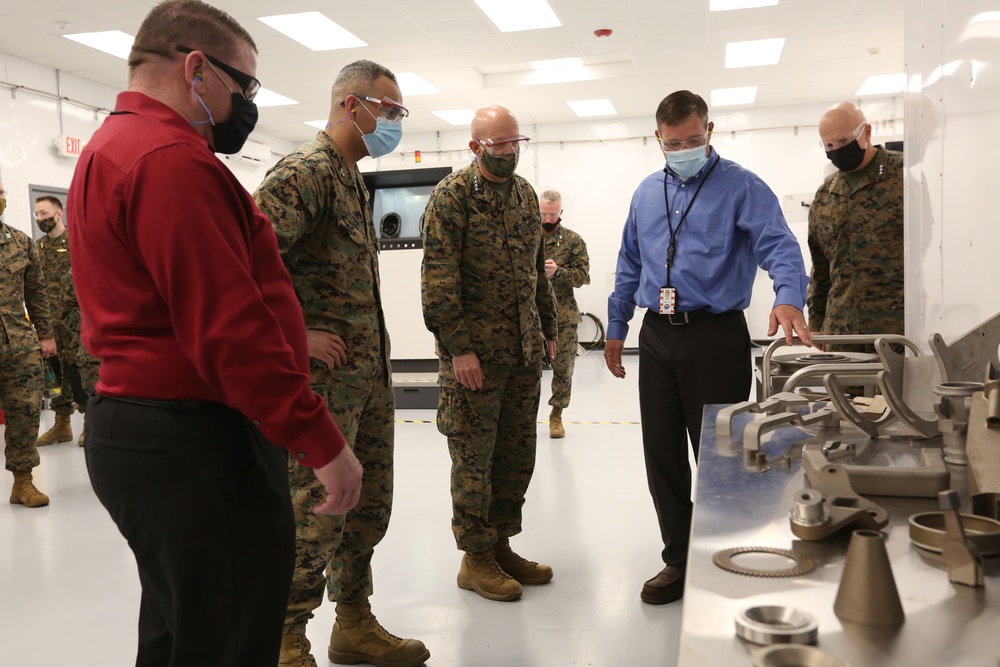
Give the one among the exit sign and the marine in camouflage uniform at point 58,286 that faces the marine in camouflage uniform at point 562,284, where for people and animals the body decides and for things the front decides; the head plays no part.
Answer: the exit sign

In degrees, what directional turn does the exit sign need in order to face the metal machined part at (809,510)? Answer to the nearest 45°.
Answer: approximately 45° to its right

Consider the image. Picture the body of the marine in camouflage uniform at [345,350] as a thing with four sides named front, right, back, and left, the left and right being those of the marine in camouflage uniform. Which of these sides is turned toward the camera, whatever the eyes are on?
right

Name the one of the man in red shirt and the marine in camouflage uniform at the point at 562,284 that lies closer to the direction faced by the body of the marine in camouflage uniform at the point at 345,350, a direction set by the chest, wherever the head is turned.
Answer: the marine in camouflage uniform

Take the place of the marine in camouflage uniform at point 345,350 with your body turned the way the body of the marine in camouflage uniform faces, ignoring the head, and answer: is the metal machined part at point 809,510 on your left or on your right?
on your right

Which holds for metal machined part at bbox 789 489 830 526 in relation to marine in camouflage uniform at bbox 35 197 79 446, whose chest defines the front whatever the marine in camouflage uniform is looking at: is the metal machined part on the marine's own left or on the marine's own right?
on the marine's own left

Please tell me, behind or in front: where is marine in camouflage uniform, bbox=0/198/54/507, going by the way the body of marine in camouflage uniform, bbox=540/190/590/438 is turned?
in front

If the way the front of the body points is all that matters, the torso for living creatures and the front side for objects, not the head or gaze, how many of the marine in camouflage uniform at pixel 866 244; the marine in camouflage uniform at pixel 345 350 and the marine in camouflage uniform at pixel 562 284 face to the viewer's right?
1

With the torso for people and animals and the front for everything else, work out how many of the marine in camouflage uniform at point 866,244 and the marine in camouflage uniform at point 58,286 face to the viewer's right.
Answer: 0

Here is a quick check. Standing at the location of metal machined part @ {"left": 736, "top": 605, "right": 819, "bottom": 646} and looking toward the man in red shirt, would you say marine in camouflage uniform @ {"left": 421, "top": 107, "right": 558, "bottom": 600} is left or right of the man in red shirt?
right

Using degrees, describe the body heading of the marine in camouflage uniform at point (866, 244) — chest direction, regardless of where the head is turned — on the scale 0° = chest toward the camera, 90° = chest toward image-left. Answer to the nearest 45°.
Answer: approximately 45°

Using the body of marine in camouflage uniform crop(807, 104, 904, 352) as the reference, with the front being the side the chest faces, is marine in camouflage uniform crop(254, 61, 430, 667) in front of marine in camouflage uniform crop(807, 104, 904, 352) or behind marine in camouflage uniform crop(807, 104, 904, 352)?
in front

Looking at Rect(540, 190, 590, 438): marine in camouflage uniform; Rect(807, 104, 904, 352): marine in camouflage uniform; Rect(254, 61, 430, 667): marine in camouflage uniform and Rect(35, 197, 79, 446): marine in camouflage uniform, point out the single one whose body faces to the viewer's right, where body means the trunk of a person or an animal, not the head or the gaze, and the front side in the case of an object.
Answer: Rect(254, 61, 430, 667): marine in camouflage uniform
